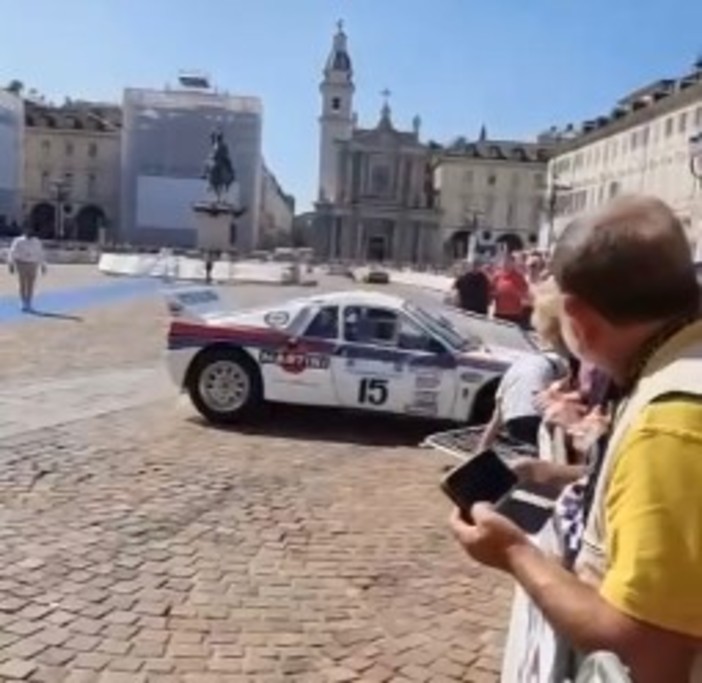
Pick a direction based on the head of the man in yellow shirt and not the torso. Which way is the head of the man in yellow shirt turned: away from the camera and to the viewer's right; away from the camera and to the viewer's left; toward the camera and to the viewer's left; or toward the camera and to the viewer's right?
away from the camera and to the viewer's left

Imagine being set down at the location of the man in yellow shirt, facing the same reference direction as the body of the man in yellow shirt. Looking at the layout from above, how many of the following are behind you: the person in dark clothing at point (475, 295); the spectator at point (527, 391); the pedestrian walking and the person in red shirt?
0

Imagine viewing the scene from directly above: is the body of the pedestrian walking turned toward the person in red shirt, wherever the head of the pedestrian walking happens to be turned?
no

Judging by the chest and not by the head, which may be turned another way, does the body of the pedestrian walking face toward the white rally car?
no

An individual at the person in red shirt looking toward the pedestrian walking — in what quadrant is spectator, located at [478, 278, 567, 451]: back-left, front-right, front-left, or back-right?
back-left

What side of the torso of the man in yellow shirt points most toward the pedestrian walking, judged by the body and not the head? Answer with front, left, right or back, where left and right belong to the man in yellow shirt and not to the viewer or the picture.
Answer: front

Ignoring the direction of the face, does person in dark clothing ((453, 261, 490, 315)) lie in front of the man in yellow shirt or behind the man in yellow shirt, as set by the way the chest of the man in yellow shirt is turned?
in front

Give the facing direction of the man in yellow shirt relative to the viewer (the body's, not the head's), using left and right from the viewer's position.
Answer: facing away from the viewer and to the left of the viewer

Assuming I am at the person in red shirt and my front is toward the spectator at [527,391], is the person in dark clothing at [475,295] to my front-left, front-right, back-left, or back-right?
back-right

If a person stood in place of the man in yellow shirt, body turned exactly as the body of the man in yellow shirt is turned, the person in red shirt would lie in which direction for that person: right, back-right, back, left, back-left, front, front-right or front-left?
front-right
